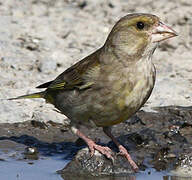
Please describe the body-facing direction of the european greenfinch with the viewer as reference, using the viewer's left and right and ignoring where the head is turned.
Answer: facing to the right of the viewer
